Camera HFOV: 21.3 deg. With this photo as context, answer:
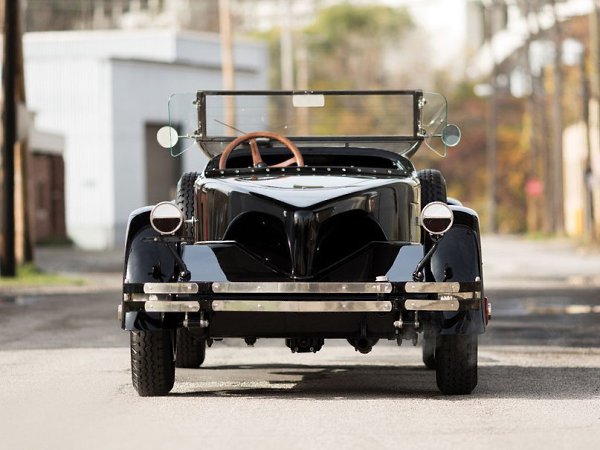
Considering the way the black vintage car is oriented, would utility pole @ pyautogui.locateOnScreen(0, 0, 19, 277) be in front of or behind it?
in front

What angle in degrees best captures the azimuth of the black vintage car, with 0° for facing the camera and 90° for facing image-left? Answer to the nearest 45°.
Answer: approximately 180°
